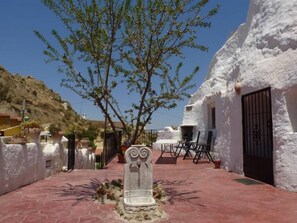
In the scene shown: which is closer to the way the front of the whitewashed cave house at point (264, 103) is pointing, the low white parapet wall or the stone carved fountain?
the stone carved fountain

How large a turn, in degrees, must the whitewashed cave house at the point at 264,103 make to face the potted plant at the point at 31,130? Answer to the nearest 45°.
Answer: approximately 45° to its right

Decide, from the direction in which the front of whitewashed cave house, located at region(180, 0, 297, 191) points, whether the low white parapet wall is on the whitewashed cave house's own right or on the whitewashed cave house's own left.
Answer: on the whitewashed cave house's own right

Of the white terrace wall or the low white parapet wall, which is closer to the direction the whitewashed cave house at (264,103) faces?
the white terrace wall

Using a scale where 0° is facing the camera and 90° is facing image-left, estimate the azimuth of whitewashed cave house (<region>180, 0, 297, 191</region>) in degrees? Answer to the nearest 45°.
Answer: approximately 45°

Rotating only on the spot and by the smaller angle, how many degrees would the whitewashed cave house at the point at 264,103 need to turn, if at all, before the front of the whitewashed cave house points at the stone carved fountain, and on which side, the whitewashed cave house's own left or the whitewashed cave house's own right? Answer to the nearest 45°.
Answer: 0° — it already faces it

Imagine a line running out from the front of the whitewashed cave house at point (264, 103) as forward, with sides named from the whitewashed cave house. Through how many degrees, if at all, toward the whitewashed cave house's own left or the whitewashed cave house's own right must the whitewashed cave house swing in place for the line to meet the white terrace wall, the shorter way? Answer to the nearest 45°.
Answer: approximately 45° to the whitewashed cave house's own right
